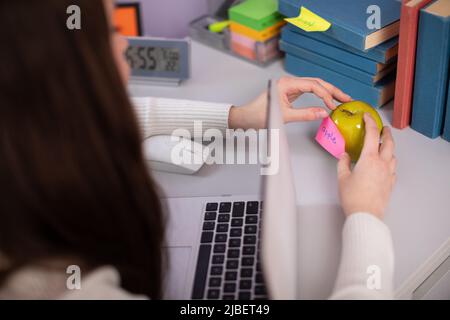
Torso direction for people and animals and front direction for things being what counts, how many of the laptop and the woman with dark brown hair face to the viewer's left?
1

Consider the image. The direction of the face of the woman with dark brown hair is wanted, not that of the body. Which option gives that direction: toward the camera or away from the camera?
away from the camera

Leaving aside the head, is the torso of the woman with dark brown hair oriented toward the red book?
yes

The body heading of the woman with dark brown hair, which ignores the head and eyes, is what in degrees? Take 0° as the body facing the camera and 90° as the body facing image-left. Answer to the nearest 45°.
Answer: approximately 225°

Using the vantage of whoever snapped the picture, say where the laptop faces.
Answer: facing to the left of the viewer

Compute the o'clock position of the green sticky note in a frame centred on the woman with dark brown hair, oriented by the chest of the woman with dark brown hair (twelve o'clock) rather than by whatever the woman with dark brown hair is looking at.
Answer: The green sticky note is roughly at 11 o'clock from the woman with dark brown hair.

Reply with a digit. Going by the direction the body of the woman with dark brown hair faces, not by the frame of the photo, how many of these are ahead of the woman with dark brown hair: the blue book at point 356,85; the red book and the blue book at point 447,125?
3

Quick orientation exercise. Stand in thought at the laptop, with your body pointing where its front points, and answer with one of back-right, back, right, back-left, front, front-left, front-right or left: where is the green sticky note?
right
